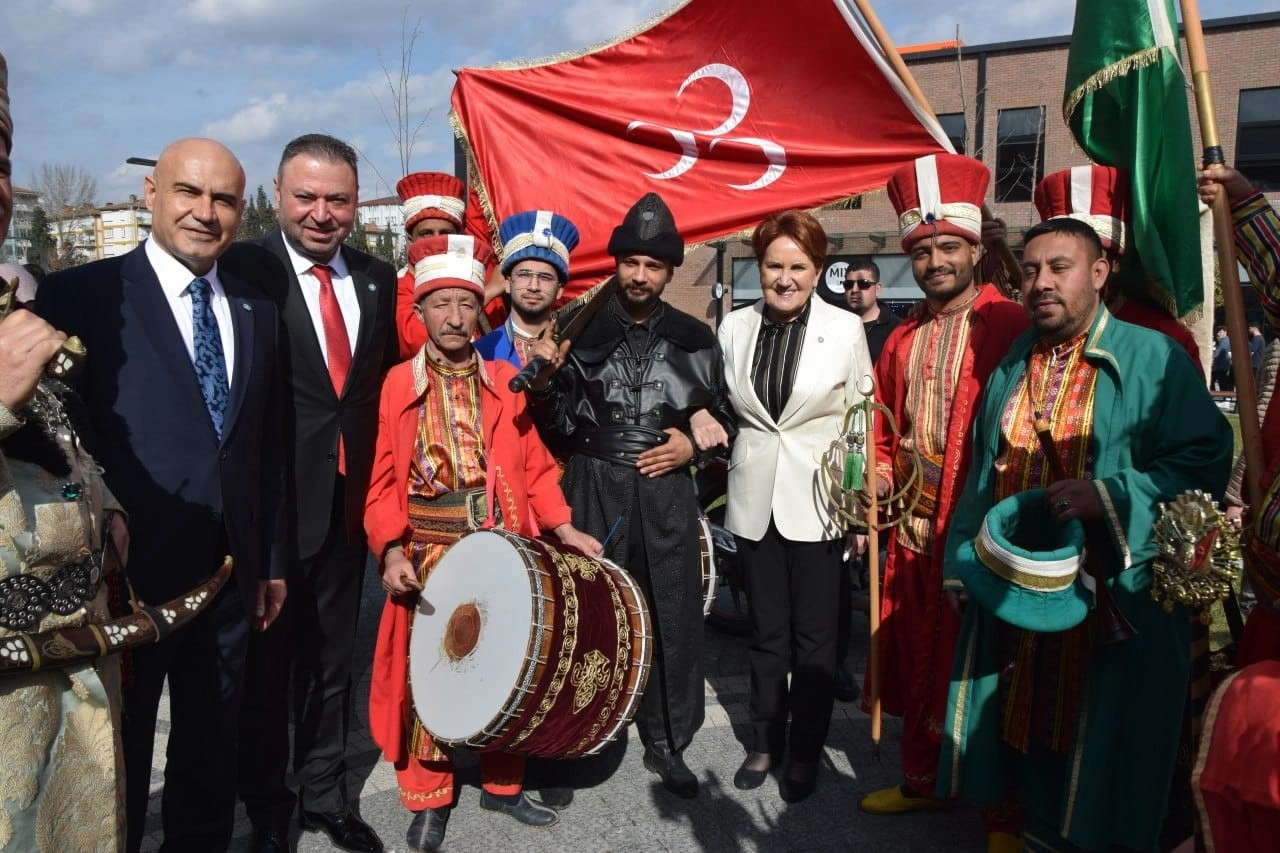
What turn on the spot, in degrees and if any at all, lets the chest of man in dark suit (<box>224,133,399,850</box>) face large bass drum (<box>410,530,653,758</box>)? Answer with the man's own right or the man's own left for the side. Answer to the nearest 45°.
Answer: approximately 45° to the man's own left

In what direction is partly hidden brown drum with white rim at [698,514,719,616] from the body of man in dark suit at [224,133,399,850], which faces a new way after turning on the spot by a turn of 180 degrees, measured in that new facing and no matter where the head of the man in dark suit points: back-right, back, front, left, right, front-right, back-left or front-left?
right

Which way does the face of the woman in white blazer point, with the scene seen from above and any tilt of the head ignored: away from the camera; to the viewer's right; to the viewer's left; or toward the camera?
toward the camera

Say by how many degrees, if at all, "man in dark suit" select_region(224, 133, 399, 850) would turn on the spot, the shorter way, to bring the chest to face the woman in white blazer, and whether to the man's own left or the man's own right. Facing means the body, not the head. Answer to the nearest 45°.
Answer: approximately 90° to the man's own left

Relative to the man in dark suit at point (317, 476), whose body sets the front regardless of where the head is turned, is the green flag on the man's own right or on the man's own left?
on the man's own left

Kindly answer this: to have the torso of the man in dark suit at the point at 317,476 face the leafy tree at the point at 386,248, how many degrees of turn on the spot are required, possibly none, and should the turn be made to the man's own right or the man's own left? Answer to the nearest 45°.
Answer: approximately 180°

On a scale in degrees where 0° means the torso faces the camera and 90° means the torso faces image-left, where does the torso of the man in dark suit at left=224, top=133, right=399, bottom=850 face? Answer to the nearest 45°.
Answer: approximately 0°

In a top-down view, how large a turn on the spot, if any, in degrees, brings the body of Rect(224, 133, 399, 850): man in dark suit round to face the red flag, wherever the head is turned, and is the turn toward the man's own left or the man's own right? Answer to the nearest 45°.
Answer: approximately 135° to the man's own left

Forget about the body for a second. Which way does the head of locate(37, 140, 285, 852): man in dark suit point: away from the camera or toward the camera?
toward the camera

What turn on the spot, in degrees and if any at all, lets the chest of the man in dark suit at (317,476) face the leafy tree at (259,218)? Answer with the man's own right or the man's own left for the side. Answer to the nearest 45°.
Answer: approximately 180°

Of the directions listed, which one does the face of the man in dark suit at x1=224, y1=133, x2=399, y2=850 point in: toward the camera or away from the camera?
toward the camera
